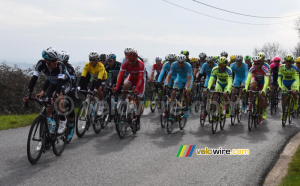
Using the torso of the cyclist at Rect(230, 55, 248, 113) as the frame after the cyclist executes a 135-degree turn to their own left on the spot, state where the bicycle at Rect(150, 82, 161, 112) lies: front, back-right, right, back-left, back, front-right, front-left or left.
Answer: back-left

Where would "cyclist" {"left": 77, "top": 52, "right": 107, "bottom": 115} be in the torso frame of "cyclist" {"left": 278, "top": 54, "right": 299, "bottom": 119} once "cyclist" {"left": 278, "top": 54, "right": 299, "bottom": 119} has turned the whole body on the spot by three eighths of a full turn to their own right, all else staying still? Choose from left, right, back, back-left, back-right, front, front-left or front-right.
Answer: left

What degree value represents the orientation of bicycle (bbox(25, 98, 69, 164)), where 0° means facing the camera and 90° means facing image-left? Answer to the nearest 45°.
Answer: approximately 45°

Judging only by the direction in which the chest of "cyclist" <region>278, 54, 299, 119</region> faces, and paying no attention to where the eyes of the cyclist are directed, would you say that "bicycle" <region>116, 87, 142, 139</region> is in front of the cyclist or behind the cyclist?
in front

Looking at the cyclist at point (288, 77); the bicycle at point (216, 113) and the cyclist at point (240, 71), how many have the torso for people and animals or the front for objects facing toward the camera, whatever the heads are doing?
3
